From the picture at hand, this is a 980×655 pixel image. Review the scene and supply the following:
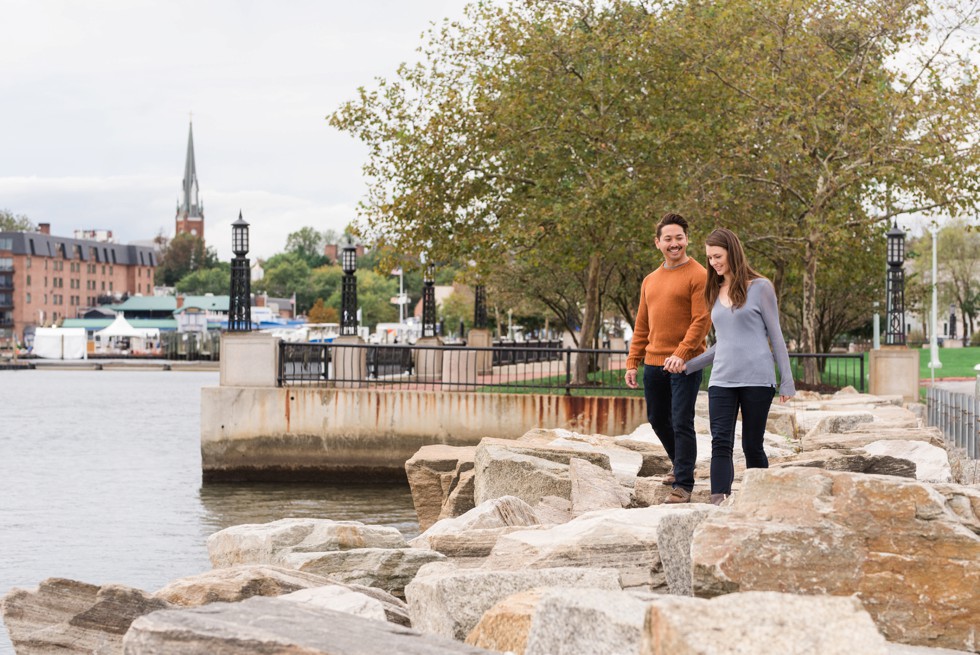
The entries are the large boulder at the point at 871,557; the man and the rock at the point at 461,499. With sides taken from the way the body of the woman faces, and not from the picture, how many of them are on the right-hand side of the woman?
2

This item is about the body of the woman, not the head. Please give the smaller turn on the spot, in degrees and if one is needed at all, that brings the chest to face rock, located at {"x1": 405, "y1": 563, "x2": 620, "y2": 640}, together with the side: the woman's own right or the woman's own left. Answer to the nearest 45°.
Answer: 0° — they already face it

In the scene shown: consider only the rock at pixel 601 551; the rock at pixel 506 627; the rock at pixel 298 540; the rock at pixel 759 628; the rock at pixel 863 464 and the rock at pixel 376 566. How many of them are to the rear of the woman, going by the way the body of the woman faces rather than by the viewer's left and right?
1

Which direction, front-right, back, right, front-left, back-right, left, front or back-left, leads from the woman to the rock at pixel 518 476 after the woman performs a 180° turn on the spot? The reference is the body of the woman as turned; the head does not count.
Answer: left

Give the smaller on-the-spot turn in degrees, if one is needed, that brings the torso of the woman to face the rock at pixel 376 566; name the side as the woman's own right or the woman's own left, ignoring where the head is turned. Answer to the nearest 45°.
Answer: approximately 45° to the woman's own right

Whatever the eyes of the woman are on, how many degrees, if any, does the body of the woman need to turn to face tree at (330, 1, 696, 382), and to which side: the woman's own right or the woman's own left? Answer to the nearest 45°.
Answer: approximately 135° to the woman's own right

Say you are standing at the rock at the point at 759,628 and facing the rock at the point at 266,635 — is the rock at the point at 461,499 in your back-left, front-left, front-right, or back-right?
front-right

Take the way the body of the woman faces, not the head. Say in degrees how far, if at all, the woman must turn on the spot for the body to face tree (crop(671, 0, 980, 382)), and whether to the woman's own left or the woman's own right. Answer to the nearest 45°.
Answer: approximately 135° to the woman's own right

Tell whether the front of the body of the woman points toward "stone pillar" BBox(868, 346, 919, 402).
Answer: no

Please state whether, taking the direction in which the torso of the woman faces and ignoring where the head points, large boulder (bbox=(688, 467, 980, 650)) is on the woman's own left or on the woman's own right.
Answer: on the woman's own left

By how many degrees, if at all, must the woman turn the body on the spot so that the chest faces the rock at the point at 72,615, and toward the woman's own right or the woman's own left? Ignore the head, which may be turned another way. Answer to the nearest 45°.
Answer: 0° — they already face it

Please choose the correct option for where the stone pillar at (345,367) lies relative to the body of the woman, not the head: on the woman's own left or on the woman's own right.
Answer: on the woman's own right

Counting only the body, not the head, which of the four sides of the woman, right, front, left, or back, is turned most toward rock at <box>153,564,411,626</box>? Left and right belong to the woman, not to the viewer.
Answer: front

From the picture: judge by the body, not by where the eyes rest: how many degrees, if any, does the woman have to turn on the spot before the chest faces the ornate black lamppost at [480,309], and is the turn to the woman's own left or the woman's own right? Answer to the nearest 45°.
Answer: approximately 135° to the woman's own right

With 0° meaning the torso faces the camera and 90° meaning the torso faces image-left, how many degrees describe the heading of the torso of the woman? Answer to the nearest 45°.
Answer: approximately 45°

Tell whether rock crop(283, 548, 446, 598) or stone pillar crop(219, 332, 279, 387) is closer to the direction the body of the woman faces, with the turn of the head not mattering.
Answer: the rock

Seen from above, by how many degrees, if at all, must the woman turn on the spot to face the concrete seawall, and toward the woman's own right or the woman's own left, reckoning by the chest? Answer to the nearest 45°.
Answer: approximately 90° to the woman's own right

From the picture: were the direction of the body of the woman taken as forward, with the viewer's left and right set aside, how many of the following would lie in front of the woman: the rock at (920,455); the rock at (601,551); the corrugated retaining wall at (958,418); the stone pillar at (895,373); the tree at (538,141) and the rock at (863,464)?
1

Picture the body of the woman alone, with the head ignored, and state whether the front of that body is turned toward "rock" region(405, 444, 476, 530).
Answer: no
